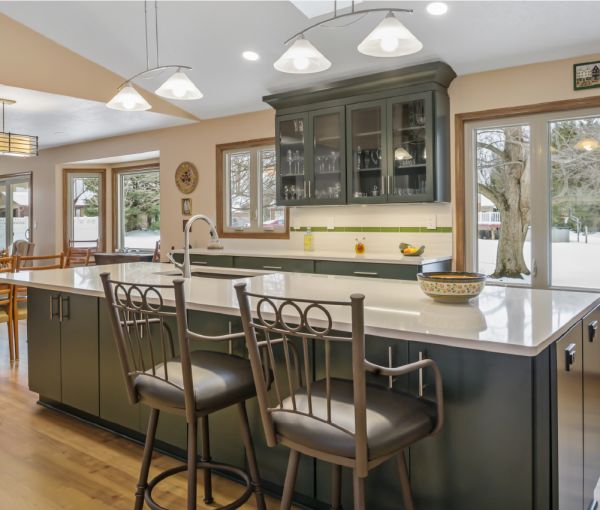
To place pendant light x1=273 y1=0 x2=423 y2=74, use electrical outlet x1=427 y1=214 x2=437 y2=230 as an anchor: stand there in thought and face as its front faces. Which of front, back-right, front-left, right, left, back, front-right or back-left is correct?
front

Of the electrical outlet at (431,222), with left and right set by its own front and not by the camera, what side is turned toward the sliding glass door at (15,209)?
right

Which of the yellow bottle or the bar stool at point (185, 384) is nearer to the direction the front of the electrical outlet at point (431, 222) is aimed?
the bar stool

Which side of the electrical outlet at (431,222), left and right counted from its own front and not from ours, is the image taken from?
front

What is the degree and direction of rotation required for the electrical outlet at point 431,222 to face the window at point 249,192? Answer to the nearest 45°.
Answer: approximately 135° to its right

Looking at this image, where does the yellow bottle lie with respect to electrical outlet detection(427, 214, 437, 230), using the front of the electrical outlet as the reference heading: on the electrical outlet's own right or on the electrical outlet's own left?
on the electrical outlet's own right

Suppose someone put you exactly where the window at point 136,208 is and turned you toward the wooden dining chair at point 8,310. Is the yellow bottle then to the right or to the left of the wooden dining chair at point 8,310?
left

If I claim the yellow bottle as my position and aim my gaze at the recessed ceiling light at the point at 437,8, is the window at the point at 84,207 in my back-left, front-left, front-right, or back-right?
back-right

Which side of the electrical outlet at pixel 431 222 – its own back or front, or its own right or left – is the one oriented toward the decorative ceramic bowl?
front

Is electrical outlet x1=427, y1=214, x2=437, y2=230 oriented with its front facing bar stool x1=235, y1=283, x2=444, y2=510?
yes

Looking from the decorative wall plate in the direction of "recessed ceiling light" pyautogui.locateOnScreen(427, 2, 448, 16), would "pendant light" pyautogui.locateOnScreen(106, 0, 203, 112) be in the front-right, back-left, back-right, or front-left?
front-right

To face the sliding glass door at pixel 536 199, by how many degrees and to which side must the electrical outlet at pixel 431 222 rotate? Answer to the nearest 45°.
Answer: approximately 90° to its left

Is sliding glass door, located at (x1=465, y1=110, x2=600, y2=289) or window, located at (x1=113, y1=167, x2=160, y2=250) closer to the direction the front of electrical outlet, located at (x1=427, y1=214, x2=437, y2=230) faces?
the sliding glass door

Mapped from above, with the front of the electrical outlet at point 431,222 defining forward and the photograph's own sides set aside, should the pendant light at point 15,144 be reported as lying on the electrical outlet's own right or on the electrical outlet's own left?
on the electrical outlet's own right

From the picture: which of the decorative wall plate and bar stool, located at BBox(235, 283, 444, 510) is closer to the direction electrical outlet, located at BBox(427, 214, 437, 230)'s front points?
the bar stool

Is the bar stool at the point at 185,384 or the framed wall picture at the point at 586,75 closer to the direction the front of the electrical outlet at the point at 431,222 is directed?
the bar stool
